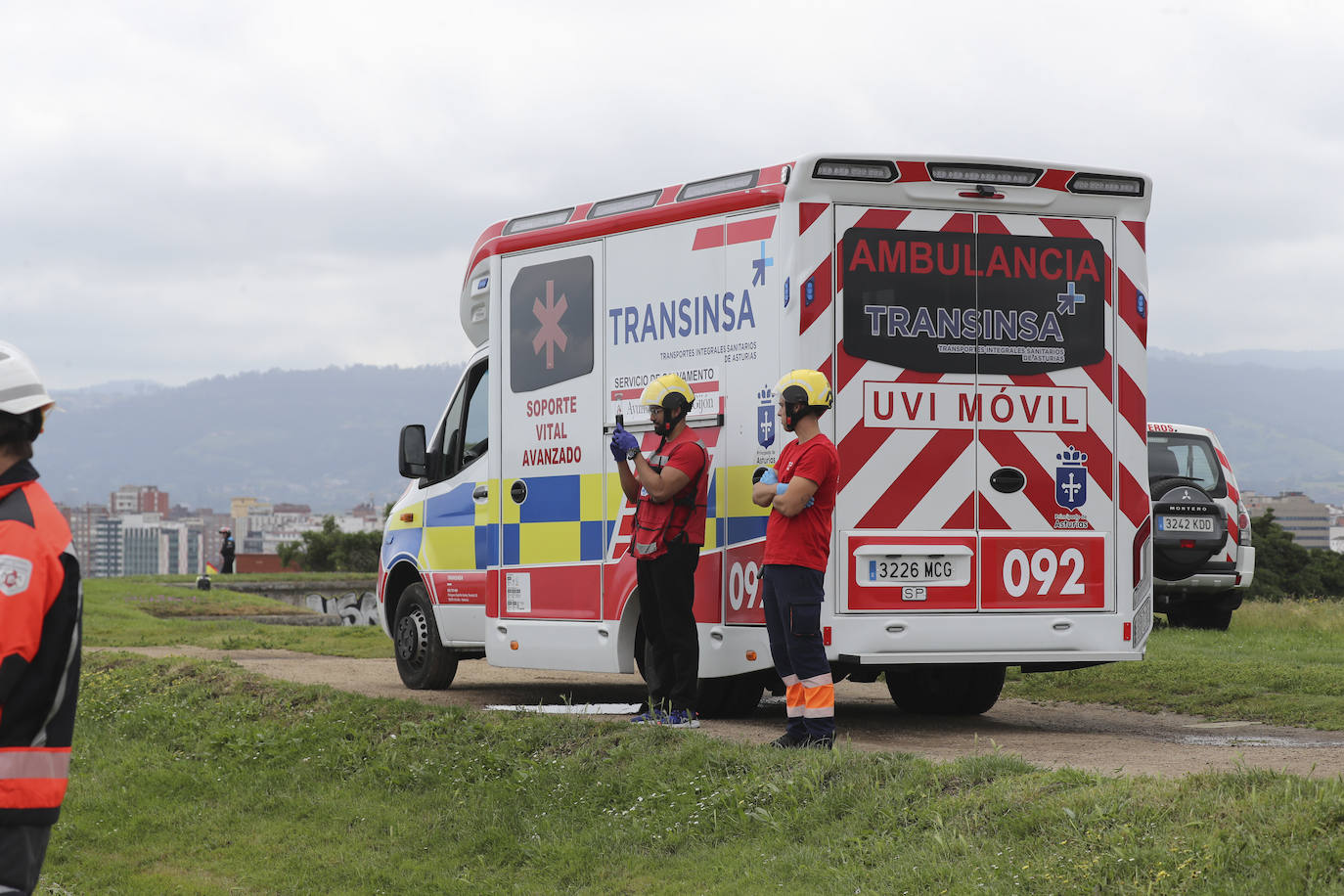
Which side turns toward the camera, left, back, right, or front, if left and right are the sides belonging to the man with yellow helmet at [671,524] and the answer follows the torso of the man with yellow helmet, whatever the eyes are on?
left

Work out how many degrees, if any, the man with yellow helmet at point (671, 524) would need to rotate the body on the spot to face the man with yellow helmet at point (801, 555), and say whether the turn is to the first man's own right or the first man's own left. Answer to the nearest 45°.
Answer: approximately 135° to the first man's own left

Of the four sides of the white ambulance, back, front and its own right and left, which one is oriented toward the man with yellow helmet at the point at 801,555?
back

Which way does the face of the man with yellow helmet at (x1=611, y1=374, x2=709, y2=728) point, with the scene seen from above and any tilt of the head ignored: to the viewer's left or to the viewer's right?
to the viewer's left

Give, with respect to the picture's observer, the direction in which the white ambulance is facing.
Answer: facing away from the viewer and to the left of the viewer

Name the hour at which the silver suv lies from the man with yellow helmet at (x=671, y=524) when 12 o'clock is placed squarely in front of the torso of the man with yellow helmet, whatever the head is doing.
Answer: The silver suv is roughly at 4 o'clock from the man with yellow helmet.

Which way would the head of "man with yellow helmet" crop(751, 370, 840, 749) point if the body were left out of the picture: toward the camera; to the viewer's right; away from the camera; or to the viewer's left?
to the viewer's left

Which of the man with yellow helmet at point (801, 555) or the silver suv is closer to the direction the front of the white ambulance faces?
the silver suv
